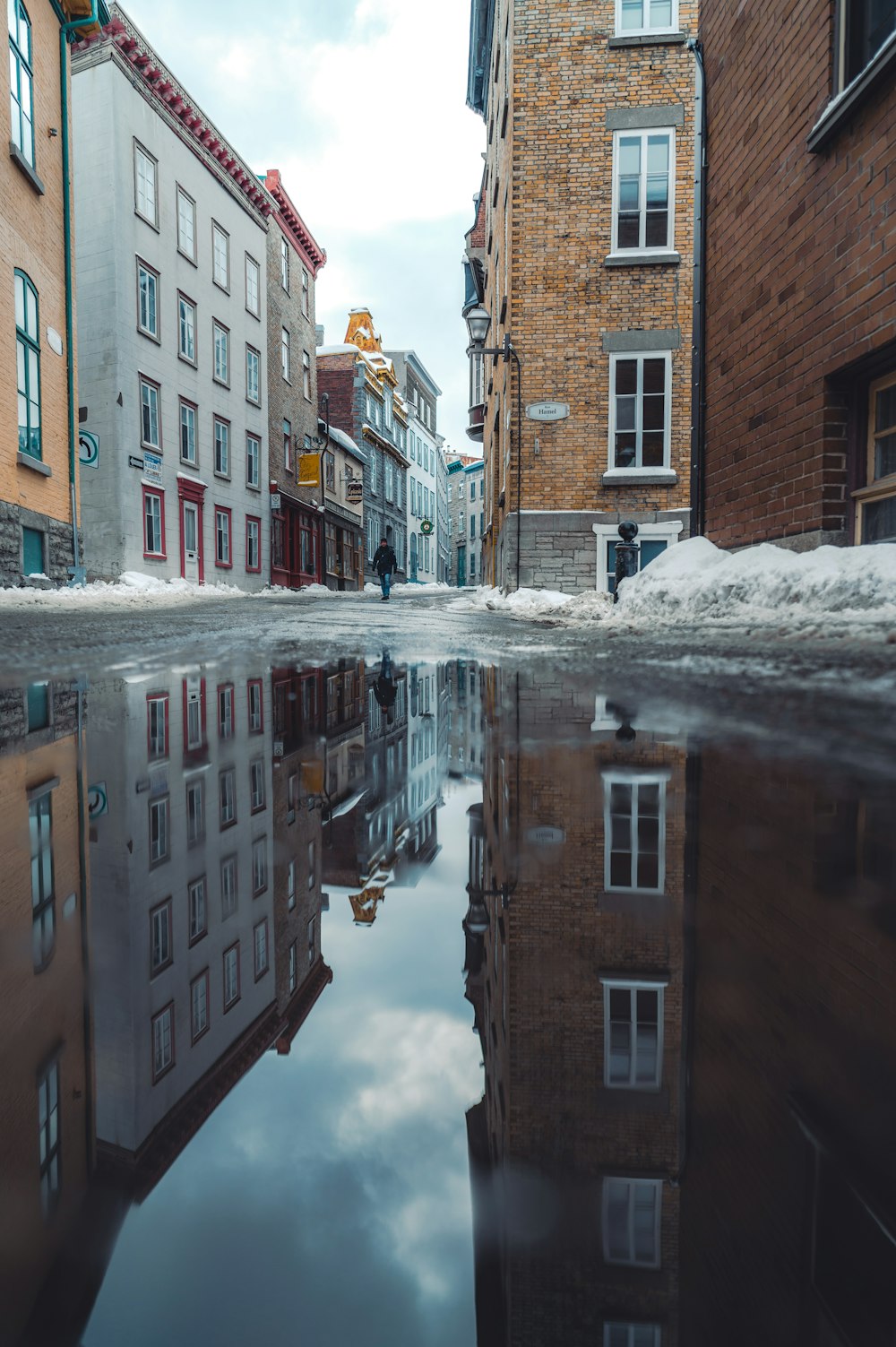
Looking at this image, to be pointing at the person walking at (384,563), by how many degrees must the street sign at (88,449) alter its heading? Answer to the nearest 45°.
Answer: approximately 135° to its left

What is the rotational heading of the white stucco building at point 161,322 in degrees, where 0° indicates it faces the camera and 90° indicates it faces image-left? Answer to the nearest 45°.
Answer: approximately 315°

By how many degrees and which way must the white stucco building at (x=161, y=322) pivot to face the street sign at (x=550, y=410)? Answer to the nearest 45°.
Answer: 0° — it already faces it

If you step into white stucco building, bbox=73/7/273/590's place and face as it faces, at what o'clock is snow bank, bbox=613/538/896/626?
The snow bank is roughly at 1 o'clock from the white stucco building.

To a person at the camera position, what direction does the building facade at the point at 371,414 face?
facing to the right of the viewer

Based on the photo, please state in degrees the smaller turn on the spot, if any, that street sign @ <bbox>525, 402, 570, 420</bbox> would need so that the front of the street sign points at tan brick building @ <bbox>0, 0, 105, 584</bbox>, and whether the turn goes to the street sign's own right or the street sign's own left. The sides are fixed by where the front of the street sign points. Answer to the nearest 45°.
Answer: approximately 90° to the street sign's own right

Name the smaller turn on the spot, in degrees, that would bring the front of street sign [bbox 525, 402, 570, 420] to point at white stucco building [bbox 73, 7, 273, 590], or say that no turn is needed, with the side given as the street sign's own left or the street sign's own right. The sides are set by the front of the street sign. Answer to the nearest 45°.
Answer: approximately 135° to the street sign's own right
